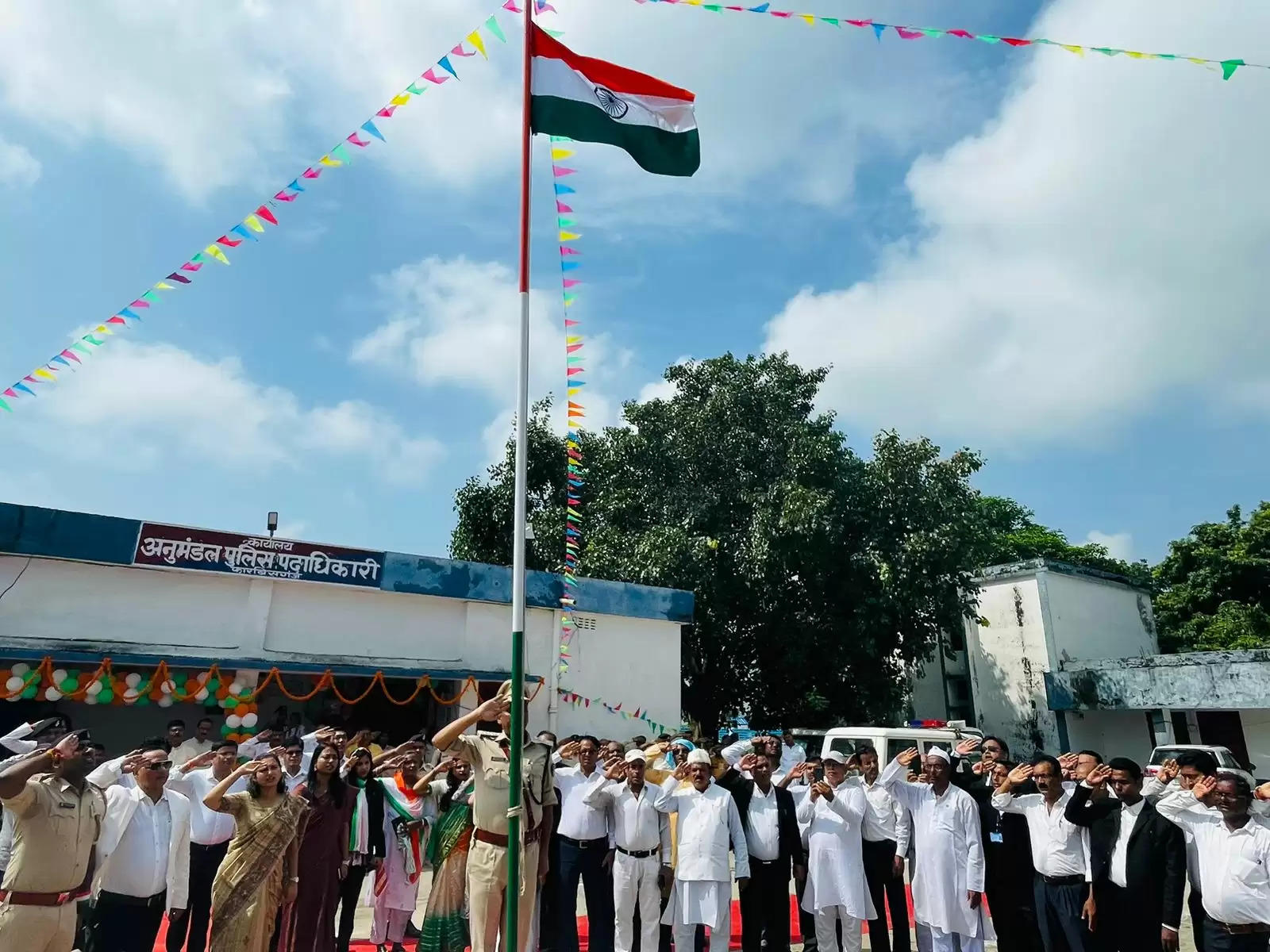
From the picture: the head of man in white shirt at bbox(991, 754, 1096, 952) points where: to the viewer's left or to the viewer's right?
to the viewer's left

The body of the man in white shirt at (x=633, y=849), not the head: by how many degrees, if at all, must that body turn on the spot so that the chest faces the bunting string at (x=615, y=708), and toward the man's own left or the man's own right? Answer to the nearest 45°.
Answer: approximately 180°

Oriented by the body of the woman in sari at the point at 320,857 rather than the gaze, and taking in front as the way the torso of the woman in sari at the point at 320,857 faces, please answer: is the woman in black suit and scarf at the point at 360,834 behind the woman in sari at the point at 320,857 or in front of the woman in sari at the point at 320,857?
behind

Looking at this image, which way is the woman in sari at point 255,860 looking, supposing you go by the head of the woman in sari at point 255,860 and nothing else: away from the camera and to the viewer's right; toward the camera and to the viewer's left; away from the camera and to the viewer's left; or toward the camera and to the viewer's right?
toward the camera and to the viewer's right

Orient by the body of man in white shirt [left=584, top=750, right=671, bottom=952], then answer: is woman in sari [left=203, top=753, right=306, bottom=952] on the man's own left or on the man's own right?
on the man's own right
